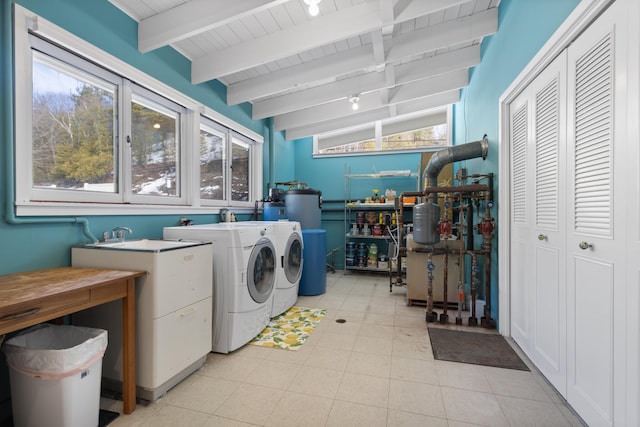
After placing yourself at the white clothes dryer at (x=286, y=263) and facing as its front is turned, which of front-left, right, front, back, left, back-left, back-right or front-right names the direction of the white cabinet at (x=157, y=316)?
right

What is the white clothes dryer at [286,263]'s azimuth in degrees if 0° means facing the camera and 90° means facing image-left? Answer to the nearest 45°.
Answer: approximately 315°

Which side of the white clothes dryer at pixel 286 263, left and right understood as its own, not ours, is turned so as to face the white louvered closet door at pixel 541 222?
front

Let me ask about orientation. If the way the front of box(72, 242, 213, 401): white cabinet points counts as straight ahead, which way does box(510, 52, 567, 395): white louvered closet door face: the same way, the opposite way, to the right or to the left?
the opposite way

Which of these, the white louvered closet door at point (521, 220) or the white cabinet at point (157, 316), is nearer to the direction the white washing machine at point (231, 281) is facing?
the white louvered closet door

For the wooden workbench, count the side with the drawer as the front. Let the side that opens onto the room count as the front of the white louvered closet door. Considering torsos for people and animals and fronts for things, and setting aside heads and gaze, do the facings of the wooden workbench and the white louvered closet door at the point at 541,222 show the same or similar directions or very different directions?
very different directions

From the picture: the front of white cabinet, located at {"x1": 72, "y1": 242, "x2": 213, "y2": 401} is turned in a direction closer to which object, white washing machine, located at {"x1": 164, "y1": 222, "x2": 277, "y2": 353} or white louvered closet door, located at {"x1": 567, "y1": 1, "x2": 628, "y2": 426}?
the white louvered closet door

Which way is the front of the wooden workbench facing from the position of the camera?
facing the viewer and to the right of the viewer

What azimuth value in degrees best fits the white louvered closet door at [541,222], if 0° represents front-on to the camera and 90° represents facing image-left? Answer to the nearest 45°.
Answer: approximately 45°

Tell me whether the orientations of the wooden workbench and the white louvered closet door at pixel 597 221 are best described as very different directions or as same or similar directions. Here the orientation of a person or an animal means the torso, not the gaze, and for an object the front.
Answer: very different directions

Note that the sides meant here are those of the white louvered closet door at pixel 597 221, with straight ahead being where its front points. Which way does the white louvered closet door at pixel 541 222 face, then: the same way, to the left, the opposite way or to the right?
the same way

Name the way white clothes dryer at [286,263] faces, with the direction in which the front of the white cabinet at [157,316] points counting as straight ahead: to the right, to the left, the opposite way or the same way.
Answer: the same way

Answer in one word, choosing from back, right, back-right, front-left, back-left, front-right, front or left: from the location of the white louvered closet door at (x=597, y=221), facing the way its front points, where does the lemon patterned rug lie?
front-right

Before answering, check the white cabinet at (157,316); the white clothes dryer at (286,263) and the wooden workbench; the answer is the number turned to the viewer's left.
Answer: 0

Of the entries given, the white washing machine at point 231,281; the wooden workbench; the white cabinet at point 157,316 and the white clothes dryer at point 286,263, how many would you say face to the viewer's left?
0

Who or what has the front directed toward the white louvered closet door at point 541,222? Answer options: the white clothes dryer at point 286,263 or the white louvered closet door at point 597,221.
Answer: the white clothes dryer

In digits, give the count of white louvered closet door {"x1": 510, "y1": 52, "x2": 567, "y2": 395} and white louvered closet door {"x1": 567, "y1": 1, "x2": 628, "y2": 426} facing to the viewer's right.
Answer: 0

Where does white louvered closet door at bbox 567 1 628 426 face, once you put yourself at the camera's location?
facing the viewer and to the left of the viewer

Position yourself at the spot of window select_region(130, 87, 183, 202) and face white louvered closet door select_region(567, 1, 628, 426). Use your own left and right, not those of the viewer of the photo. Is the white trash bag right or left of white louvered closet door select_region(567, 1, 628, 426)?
right

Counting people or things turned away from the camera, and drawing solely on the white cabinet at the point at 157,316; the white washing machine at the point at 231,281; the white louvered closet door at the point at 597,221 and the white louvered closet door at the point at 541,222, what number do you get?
0
